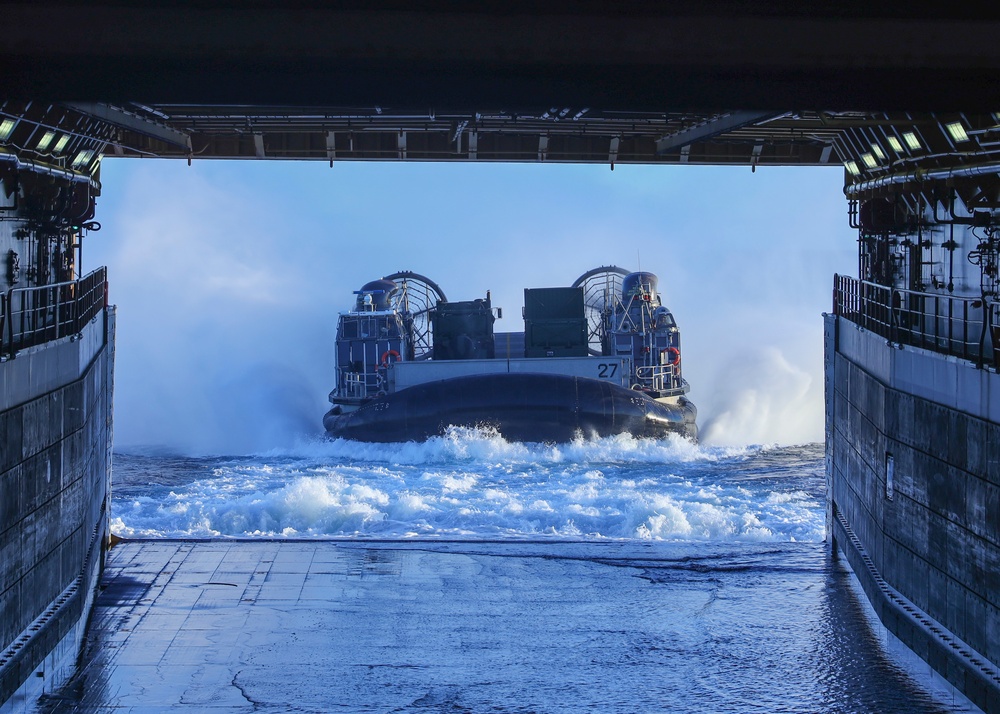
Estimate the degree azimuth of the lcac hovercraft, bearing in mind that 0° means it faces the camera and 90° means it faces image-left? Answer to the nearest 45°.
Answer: approximately 0°
